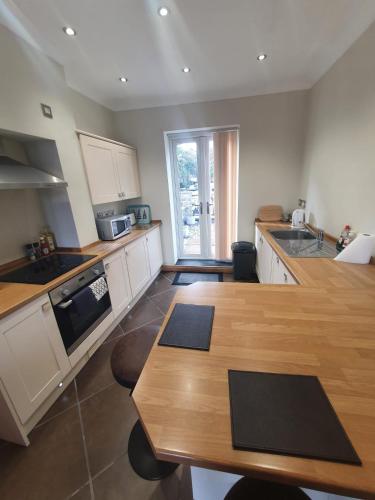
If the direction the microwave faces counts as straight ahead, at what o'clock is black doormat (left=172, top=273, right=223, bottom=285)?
The black doormat is roughly at 10 o'clock from the microwave.

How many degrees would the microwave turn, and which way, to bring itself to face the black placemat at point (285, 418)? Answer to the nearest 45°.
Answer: approximately 45° to its right

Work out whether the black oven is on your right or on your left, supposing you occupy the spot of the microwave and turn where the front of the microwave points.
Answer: on your right

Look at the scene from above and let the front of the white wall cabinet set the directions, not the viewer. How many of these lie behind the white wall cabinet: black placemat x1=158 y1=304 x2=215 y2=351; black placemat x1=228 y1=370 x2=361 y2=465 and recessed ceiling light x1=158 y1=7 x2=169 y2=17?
0

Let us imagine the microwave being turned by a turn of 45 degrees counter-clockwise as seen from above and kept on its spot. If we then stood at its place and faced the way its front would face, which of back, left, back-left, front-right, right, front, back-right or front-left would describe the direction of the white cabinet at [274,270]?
front-right

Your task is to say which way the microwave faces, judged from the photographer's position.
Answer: facing the viewer and to the right of the viewer

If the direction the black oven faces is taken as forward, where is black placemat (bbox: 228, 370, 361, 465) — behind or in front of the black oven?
in front

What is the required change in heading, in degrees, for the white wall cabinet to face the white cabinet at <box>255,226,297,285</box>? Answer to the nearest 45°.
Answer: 0° — it already faces it

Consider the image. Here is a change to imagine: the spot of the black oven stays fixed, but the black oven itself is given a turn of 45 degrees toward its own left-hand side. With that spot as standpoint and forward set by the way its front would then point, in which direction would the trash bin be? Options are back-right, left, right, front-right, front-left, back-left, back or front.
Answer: front

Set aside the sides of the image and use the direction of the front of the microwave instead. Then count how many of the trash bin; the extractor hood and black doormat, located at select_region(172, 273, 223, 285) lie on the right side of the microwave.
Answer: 1

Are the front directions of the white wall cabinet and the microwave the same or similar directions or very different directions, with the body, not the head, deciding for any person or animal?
same or similar directions

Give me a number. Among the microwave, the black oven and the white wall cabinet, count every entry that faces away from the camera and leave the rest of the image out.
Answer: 0

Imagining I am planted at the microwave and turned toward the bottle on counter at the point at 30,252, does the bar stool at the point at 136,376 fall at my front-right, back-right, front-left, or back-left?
front-left

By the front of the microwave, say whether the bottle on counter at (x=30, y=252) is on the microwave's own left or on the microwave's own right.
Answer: on the microwave's own right

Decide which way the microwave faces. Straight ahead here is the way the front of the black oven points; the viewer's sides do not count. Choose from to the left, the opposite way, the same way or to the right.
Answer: the same way

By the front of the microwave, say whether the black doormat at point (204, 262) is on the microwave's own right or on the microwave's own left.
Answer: on the microwave's own left

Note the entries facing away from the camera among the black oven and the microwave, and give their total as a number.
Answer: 0

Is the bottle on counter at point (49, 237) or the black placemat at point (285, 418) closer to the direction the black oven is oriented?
the black placemat

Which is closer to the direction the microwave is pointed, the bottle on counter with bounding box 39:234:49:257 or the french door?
the french door
